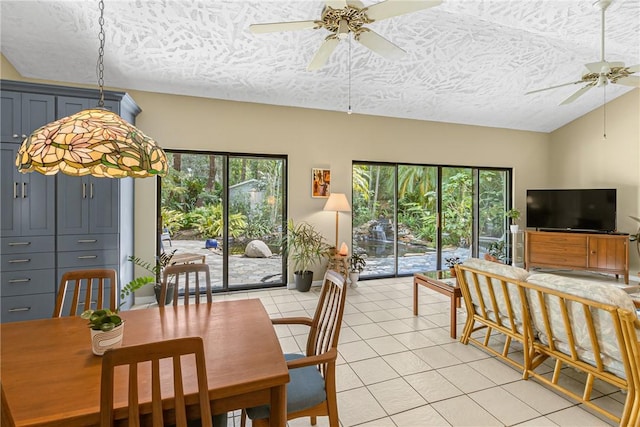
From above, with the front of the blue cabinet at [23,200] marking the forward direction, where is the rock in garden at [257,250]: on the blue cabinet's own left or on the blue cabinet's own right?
on the blue cabinet's own left

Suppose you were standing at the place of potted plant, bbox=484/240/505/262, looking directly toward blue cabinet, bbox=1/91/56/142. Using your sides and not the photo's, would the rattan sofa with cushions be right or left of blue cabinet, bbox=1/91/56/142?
left

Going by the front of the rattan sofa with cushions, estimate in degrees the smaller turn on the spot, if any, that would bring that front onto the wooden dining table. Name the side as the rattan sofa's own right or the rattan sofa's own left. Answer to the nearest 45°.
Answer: approximately 180°

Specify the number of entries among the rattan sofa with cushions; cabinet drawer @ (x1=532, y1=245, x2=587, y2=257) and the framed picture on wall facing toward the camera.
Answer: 2

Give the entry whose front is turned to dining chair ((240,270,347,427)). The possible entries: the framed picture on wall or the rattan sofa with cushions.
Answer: the framed picture on wall

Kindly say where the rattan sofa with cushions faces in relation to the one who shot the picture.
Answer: facing away from the viewer and to the right of the viewer

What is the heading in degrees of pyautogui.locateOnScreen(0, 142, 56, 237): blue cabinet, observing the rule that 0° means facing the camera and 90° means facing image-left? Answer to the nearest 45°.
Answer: approximately 0°

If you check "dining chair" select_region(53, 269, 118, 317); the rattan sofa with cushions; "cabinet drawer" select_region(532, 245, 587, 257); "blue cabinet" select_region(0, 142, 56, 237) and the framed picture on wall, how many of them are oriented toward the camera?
4

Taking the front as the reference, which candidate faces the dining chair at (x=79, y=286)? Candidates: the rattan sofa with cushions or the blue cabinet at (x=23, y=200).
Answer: the blue cabinet
